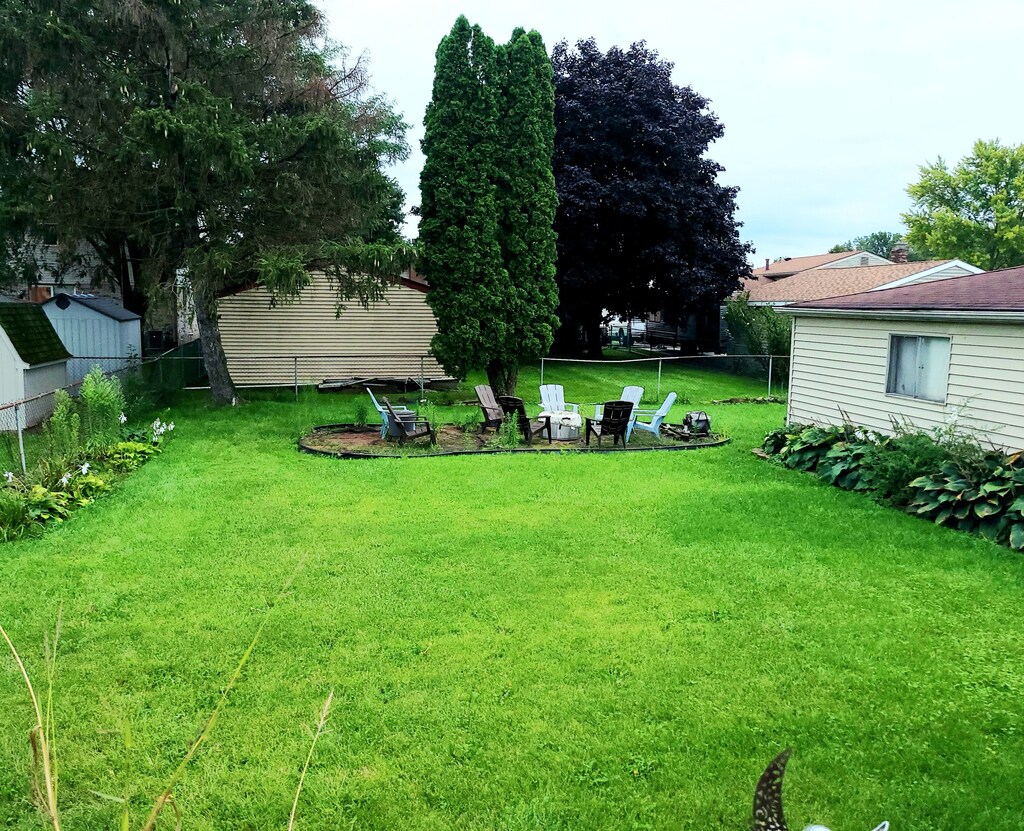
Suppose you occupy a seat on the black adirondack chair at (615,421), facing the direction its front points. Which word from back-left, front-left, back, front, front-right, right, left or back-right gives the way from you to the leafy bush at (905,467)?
back

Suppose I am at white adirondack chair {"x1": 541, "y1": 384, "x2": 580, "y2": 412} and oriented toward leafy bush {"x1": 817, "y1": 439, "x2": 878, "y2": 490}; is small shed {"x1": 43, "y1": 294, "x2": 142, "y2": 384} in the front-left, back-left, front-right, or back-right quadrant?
back-right

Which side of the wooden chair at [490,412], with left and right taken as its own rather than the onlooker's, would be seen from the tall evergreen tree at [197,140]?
back

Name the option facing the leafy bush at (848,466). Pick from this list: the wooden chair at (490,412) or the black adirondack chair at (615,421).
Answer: the wooden chair

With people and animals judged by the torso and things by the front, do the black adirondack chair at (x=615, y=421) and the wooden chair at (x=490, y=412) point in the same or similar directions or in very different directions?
very different directions

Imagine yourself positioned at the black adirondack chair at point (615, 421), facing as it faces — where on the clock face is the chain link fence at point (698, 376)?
The chain link fence is roughly at 2 o'clock from the black adirondack chair.

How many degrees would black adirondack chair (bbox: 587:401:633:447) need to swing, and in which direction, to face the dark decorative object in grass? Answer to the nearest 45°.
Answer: approximately 135° to its left

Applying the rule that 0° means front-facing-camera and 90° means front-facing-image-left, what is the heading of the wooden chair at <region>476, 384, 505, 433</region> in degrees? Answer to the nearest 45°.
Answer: approximately 315°

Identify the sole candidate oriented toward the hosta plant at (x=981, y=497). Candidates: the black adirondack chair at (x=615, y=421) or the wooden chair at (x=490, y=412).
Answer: the wooden chair

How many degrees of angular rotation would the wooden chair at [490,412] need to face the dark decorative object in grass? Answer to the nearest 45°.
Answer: approximately 45° to its right

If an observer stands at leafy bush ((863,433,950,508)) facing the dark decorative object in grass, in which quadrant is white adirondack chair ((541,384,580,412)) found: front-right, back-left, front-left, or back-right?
back-right

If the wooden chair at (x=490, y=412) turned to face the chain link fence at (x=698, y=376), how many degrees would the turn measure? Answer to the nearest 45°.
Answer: approximately 90° to its left
